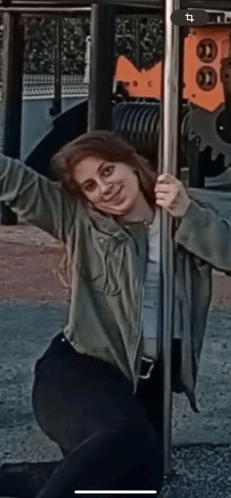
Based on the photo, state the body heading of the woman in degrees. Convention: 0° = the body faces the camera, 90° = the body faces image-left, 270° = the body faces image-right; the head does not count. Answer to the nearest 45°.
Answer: approximately 315°
